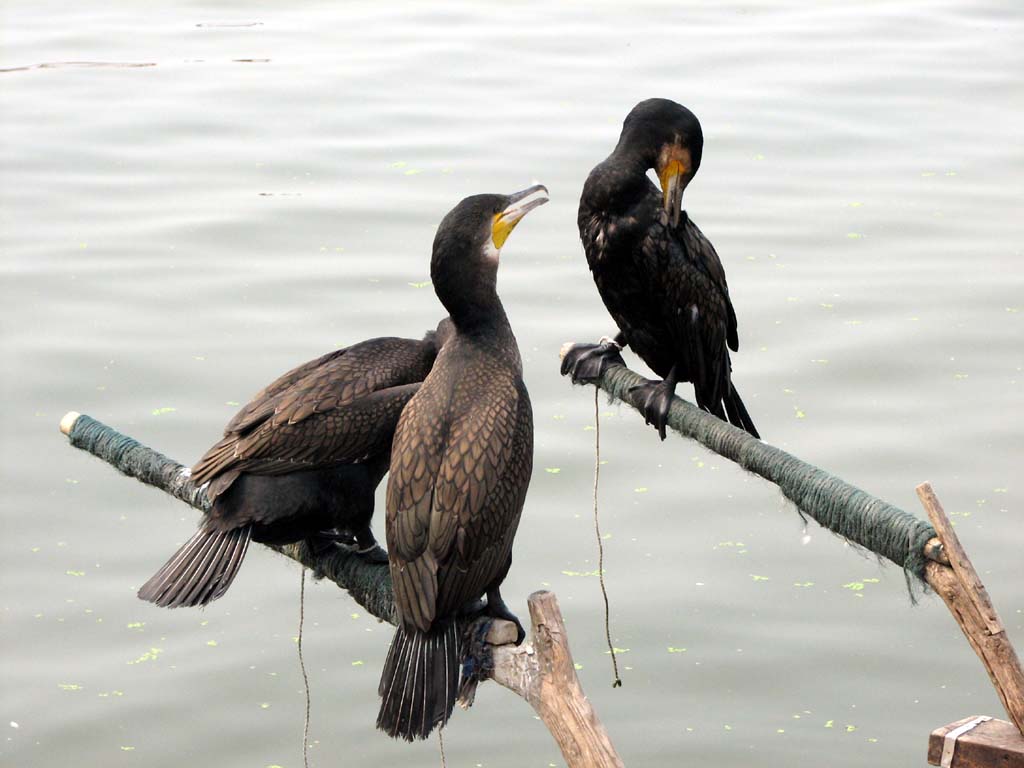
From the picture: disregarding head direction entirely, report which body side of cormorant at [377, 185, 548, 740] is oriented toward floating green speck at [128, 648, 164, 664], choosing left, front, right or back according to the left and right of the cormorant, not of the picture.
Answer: left

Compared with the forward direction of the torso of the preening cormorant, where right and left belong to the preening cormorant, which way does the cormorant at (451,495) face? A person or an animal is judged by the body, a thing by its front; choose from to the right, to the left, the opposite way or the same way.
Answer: the opposite way

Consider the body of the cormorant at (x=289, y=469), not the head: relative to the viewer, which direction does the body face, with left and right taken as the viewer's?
facing away from the viewer and to the right of the viewer

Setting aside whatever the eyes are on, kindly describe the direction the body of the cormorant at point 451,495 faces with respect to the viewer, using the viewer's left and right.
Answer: facing away from the viewer and to the right of the viewer
